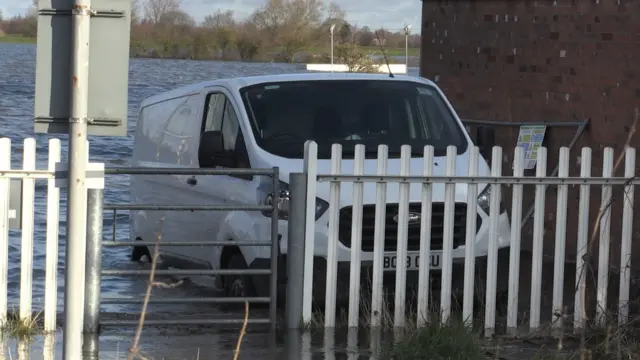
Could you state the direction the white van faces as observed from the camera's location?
facing the viewer and to the right of the viewer

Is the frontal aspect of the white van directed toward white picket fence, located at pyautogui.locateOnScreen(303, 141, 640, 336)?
yes

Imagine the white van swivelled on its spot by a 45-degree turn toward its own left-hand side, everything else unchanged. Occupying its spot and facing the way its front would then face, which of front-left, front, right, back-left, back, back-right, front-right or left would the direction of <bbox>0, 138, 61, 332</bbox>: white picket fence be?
back-right

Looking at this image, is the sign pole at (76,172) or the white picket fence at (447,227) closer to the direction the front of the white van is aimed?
the white picket fence

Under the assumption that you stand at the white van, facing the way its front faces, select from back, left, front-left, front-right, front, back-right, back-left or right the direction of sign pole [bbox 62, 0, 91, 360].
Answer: front-right

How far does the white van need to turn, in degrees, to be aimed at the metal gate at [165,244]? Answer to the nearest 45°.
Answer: approximately 90° to its right
